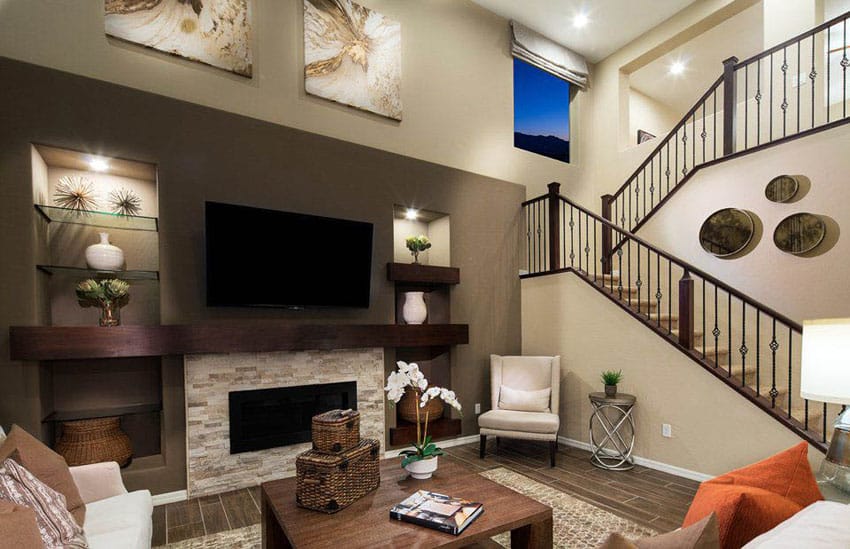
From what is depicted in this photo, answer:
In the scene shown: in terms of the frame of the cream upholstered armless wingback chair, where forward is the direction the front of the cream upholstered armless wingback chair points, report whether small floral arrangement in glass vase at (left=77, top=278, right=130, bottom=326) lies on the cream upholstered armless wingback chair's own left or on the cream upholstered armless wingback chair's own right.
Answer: on the cream upholstered armless wingback chair's own right

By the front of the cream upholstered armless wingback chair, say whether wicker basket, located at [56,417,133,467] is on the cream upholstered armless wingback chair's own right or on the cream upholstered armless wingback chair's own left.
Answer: on the cream upholstered armless wingback chair's own right

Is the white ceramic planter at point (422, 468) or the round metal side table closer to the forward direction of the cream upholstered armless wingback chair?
the white ceramic planter

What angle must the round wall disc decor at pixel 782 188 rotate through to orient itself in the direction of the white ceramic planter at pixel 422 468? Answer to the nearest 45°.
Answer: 0° — it already faces it

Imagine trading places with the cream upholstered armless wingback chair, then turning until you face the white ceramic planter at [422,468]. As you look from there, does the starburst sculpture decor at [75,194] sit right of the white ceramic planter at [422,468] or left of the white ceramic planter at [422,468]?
right

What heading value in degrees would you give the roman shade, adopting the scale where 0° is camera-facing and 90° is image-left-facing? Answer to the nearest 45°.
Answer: approximately 315°

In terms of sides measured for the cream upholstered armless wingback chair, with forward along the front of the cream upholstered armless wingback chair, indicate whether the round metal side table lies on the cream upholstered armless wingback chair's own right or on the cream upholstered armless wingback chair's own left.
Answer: on the cream upholstered armless wingback chair's own left
